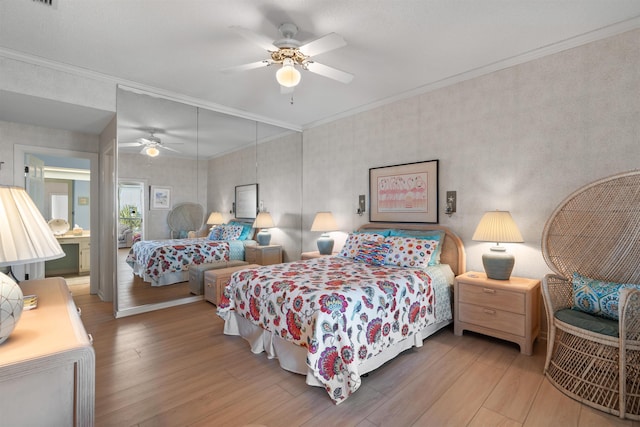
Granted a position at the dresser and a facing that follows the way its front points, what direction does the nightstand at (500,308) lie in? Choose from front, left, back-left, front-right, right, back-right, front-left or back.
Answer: front

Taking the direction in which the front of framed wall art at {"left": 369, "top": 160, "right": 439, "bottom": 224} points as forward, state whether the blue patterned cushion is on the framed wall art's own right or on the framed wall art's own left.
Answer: on the framed wall art's own left

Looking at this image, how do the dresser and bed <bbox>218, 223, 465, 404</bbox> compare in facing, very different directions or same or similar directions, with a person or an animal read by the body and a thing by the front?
very different directions

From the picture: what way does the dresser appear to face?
to the viewer's right

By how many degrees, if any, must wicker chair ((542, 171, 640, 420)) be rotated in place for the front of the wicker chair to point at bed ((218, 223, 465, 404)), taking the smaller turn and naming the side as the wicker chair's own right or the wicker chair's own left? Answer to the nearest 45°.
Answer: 0° — it already faces it

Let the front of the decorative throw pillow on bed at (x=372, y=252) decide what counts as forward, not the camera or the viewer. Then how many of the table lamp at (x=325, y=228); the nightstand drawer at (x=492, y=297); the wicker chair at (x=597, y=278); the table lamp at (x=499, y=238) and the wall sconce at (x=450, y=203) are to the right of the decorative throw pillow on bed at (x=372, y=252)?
1

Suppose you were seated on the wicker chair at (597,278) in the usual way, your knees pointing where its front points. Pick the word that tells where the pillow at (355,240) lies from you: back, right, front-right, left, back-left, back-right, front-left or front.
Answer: front-right

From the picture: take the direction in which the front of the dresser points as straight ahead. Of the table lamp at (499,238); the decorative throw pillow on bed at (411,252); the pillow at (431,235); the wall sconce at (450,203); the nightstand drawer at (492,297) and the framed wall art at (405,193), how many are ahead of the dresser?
6

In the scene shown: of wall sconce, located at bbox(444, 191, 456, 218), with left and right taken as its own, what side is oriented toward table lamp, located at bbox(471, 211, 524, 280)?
left

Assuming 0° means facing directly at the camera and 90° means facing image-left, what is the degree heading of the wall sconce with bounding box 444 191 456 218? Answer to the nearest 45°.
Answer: approximately 45°

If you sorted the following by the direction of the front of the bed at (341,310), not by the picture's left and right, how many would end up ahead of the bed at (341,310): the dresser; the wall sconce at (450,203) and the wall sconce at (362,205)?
1

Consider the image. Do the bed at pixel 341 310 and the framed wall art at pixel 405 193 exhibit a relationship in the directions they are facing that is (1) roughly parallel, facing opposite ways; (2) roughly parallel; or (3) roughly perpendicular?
roughly parallel

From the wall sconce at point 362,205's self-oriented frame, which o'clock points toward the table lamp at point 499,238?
The table lamp is roughly at 9 o'clock from the wall sconce.

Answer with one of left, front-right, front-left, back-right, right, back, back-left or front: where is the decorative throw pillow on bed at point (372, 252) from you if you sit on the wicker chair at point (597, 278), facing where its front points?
front-right

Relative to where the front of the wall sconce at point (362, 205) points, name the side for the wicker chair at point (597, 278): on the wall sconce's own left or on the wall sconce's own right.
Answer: on the wall sconce's own left

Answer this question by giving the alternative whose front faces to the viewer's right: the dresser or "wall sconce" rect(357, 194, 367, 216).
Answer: the dresser

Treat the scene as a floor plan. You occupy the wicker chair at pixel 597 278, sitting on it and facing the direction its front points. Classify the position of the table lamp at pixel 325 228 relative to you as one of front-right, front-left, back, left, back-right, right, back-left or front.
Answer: front-right

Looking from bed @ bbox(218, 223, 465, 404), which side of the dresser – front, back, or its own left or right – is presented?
front
